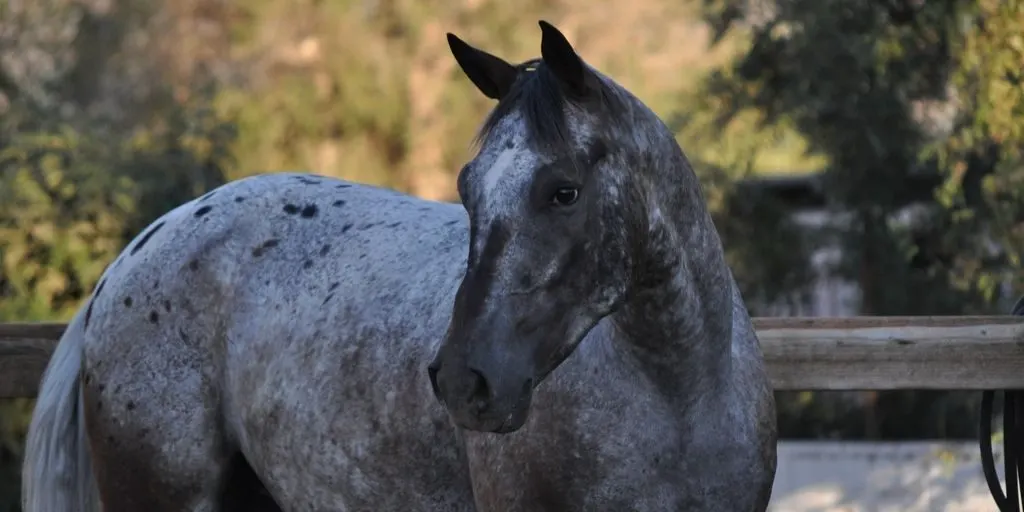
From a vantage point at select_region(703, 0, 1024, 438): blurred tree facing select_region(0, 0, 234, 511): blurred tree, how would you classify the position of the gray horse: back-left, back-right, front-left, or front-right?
front-left

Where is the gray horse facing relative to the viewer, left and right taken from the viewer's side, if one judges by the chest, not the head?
facing the viewer and to the right of the viewer

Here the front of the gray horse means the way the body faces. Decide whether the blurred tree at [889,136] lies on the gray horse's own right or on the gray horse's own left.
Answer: on the gray horse's own left

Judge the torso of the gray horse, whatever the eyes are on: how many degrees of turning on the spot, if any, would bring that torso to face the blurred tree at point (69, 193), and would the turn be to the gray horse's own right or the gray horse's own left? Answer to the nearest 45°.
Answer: approximately 180°

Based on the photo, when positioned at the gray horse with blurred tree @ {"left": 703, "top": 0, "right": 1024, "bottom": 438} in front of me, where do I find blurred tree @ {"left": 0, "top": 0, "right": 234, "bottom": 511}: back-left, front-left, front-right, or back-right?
front-left

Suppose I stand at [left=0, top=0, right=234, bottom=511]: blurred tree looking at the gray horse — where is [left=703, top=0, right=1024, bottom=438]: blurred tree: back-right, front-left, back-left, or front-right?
front-left

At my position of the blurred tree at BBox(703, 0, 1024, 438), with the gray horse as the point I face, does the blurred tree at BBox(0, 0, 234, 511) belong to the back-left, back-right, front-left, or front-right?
front-right
